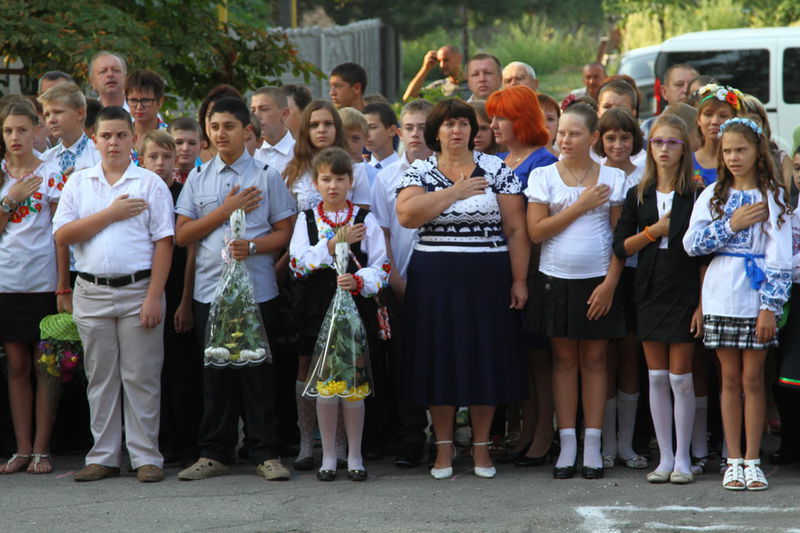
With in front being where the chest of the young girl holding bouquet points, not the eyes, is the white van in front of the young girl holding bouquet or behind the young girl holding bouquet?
behind

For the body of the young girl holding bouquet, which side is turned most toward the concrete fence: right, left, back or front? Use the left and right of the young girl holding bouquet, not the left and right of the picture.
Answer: back

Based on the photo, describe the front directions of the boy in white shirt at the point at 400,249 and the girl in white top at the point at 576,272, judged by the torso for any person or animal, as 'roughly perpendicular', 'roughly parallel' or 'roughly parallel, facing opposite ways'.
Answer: roughly parallel

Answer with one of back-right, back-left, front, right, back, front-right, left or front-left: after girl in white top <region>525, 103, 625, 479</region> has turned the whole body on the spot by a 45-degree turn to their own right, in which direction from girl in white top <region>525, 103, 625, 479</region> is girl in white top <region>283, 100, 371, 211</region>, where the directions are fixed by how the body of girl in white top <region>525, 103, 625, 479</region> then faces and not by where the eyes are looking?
front-right

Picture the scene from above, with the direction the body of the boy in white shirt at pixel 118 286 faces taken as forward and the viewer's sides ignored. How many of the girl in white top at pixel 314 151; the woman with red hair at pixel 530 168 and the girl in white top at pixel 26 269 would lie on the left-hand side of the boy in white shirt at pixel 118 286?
2

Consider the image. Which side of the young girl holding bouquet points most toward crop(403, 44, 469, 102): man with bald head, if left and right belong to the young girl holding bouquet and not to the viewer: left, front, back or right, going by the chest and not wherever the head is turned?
back

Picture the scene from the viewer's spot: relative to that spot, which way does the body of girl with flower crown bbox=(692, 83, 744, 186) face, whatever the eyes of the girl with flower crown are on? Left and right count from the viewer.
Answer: facing the viewer and to the left of the viewer

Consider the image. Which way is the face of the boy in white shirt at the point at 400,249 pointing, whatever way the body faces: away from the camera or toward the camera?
toward the camera

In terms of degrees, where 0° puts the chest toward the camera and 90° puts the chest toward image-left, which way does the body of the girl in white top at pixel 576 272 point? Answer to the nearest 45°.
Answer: approximately 0°

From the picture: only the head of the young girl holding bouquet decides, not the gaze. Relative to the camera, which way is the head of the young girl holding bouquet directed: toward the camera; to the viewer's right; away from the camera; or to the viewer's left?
toward the camera

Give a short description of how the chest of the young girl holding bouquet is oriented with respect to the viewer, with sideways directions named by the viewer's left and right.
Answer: facing the viewer

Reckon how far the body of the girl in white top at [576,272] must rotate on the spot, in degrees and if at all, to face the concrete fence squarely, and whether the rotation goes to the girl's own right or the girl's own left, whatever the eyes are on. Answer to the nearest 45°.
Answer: approximately 180°

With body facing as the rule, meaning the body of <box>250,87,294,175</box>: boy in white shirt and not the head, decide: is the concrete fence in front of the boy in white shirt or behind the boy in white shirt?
behind

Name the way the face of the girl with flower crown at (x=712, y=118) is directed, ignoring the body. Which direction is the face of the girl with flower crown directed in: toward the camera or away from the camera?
toward the camera

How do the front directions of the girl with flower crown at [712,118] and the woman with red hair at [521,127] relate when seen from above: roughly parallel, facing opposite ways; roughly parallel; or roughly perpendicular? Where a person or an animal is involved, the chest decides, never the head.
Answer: roughly parallel

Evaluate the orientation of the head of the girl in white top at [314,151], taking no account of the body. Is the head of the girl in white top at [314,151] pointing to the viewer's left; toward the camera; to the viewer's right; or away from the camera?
toward the camera

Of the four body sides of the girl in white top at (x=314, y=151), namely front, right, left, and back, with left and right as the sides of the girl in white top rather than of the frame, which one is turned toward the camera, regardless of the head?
front

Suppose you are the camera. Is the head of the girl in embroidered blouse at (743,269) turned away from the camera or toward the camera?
toward the camera
